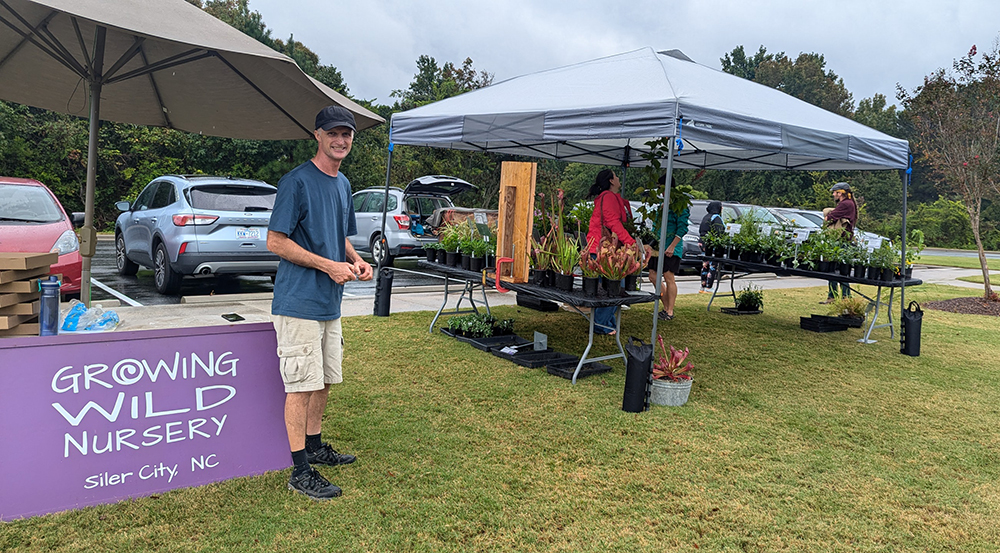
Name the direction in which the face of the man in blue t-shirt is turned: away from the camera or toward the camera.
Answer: toward the camera

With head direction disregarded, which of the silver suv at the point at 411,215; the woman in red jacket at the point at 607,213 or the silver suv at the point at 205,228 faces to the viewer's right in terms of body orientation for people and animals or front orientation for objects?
the woman in red jacket

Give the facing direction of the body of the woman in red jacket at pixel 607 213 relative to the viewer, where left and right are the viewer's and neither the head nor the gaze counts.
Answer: facing to the right of the viewer

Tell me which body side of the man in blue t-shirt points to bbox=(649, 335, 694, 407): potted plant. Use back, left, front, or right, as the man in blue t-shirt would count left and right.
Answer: left

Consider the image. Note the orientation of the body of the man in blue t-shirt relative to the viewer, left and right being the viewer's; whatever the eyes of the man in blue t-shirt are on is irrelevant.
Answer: facing the viewer and to the right of the viewer

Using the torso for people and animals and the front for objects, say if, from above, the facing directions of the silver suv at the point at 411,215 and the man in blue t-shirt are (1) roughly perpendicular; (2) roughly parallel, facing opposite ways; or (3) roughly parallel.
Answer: roughly parallel, facing opposite ways

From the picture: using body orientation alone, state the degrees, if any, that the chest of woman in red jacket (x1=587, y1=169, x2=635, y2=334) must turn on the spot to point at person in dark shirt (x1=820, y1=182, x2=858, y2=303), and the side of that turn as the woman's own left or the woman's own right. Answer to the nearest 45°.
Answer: approximately 45° to the woman's own left

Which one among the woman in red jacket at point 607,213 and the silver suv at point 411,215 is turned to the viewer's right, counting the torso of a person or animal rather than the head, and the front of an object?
the woman in red jacket

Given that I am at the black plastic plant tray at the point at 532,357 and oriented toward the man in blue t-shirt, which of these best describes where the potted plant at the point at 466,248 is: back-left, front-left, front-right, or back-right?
back-right

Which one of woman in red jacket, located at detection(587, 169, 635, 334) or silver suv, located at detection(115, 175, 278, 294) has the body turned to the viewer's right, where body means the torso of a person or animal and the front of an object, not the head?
the woman in red jacket

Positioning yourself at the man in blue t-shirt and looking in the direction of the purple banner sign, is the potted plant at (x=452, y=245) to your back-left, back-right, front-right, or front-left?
back-right

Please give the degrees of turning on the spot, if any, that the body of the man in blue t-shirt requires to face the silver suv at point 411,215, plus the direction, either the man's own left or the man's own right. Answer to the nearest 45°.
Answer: approximately 135° to the man's own left

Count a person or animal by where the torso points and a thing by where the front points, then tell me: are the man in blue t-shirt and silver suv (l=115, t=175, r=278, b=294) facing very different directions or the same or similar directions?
very different directions

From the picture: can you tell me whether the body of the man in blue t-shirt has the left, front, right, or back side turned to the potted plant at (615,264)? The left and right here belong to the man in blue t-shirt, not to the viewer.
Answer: left

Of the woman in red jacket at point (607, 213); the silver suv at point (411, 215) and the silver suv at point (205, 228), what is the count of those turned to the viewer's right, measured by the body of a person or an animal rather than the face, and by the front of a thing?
1

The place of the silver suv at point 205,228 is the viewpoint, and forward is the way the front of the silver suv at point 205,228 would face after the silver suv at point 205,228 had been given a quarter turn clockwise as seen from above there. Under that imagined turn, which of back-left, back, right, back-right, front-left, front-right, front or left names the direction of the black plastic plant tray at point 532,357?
right

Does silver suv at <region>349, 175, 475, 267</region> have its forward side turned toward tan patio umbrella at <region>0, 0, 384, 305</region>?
no
